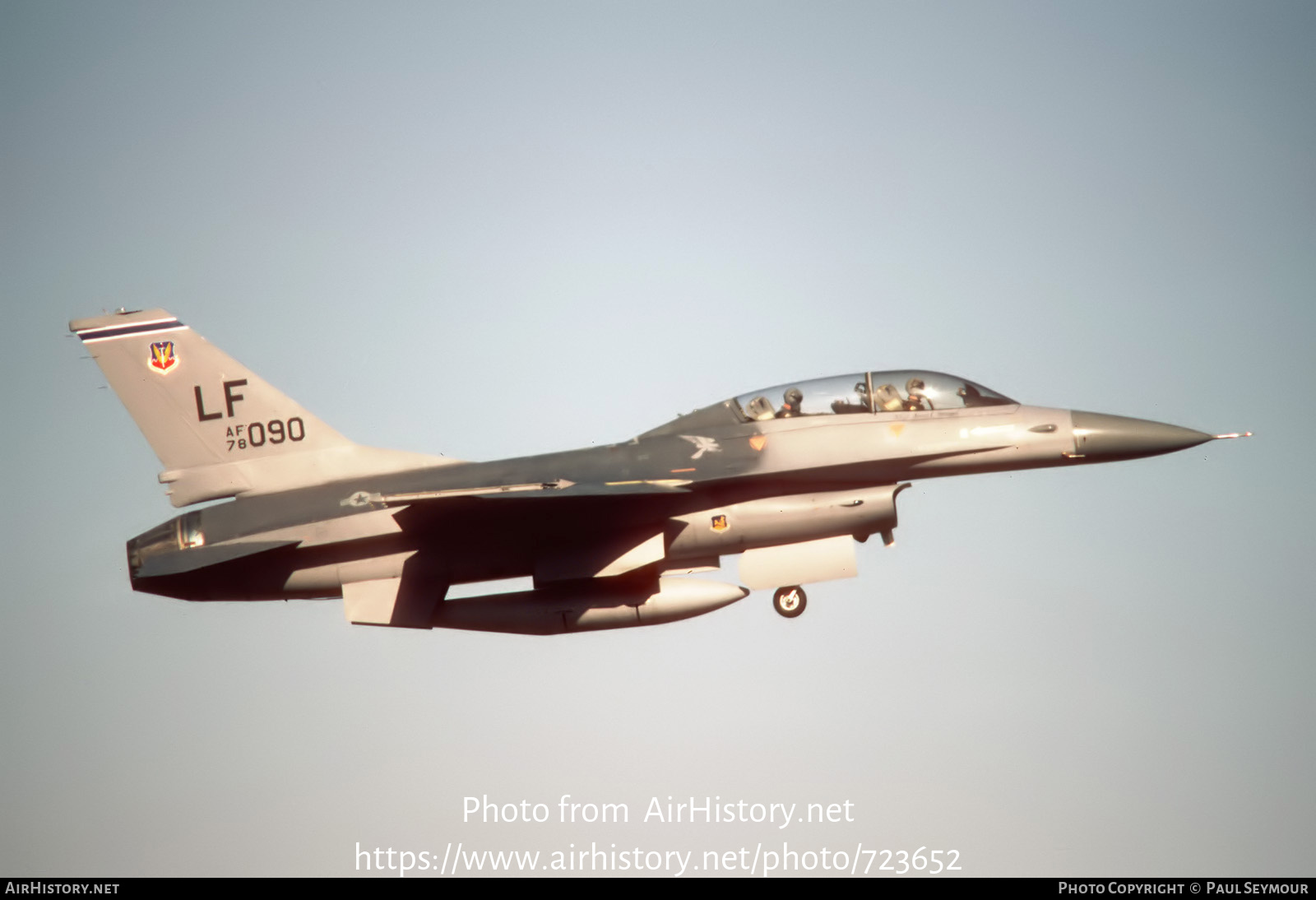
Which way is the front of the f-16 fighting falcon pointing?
to the viewer's right
